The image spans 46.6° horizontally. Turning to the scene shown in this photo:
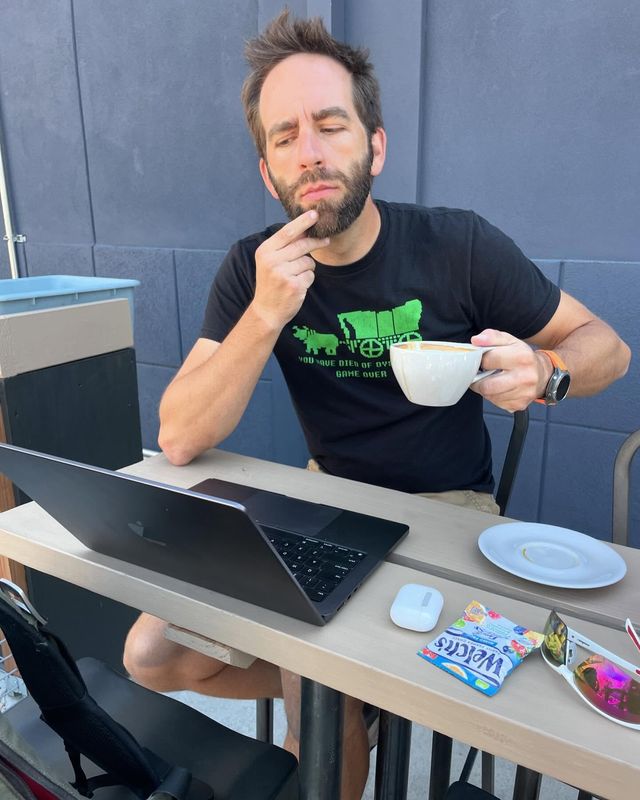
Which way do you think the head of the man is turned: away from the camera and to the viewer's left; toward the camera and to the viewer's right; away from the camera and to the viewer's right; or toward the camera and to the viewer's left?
toward the camera and to the viewer's left

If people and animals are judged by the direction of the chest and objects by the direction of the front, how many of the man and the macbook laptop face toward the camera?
1

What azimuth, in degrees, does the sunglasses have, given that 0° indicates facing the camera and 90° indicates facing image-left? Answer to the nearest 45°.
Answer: approximately 45°

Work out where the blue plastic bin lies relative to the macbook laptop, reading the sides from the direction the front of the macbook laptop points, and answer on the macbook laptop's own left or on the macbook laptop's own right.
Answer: on the macbook laptop's own left

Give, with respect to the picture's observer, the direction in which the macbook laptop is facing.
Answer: facing away from the viewer and to the right of the viewer

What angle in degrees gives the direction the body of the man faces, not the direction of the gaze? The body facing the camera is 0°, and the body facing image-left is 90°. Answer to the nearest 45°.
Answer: approximately 0°
